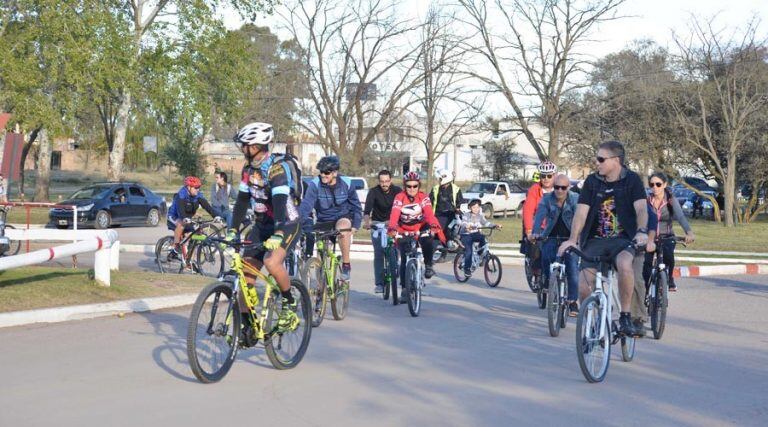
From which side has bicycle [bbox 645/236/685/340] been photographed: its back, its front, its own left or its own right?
front

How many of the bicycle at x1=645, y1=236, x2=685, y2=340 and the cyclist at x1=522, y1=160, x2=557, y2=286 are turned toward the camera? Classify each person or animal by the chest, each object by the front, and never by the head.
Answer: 2

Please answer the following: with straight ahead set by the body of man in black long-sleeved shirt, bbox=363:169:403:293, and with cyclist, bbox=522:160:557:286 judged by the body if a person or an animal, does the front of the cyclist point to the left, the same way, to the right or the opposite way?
the same way

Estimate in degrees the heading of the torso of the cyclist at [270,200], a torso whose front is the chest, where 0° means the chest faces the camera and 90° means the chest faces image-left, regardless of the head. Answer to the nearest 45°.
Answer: approximately 45°

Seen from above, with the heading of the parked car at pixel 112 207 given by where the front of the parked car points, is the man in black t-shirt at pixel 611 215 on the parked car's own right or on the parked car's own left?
on the parked car's own left

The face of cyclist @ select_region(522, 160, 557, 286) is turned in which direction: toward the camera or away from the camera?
toward the camera

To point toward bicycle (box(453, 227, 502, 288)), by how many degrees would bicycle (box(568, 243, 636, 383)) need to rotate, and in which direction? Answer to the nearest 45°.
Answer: approximately 135° to its right

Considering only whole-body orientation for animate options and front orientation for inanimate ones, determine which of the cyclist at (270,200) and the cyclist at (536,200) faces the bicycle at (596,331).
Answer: the cyclist at (536,200)

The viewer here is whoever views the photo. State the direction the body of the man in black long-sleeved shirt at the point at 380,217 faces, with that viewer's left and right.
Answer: facing the viewer

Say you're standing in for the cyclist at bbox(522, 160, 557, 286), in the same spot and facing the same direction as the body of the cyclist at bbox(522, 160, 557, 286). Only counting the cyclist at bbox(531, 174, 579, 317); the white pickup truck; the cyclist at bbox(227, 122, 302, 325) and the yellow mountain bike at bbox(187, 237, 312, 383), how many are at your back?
1

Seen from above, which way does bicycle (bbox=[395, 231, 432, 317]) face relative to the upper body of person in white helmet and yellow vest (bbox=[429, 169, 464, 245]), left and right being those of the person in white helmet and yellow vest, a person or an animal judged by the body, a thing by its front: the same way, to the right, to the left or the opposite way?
the same way

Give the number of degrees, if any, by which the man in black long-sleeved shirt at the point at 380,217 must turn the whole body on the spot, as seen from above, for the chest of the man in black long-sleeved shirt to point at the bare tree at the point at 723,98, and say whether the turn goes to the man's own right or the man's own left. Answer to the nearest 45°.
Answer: approximately 135° to the man's own left

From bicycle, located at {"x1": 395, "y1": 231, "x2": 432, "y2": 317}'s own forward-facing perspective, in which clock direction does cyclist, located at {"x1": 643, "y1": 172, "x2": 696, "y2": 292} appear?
The cyclist is roughly at 9 o'clock from the bicycle.

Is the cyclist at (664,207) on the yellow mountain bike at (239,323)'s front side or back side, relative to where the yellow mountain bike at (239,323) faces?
on the back side

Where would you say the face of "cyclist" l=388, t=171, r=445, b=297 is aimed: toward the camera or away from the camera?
toward the camera

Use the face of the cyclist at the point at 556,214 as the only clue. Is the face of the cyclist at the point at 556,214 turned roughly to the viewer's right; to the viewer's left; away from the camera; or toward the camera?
toward the camera

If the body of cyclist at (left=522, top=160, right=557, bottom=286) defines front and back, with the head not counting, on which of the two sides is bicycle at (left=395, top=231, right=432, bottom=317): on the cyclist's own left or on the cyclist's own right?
on the cyclist's own right
